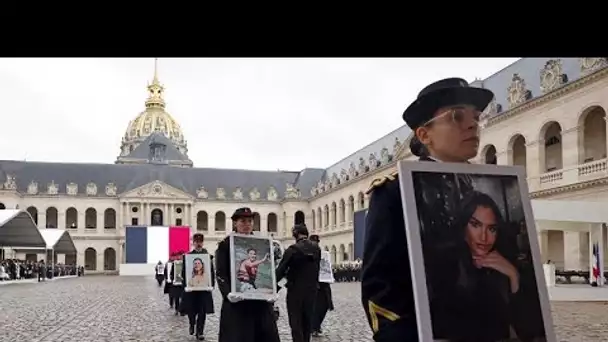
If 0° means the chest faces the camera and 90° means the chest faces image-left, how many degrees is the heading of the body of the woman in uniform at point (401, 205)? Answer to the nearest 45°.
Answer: approximately 315°

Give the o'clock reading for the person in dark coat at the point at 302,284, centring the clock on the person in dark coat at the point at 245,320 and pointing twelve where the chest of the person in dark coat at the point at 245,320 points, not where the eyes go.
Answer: the person in dark coat at the point at 302,284 is roughly at 8 o'clock from the person in dark coat at the point at 245,320.

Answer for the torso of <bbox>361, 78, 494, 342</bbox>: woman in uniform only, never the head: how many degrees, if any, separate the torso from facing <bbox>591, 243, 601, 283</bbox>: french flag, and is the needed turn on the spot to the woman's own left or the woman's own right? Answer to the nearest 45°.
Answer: approximately 135° to the woman's own left

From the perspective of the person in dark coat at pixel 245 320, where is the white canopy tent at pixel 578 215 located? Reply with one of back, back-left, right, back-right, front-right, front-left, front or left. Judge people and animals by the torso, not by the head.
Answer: left

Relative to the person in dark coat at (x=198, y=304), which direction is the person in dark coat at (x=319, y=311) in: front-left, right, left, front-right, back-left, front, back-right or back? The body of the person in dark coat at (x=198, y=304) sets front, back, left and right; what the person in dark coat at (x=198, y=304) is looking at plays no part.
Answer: left

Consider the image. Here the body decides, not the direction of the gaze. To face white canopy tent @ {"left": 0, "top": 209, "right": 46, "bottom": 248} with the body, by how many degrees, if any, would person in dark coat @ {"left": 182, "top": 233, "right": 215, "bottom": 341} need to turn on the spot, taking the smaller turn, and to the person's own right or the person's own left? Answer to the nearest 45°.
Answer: approximately 180°
